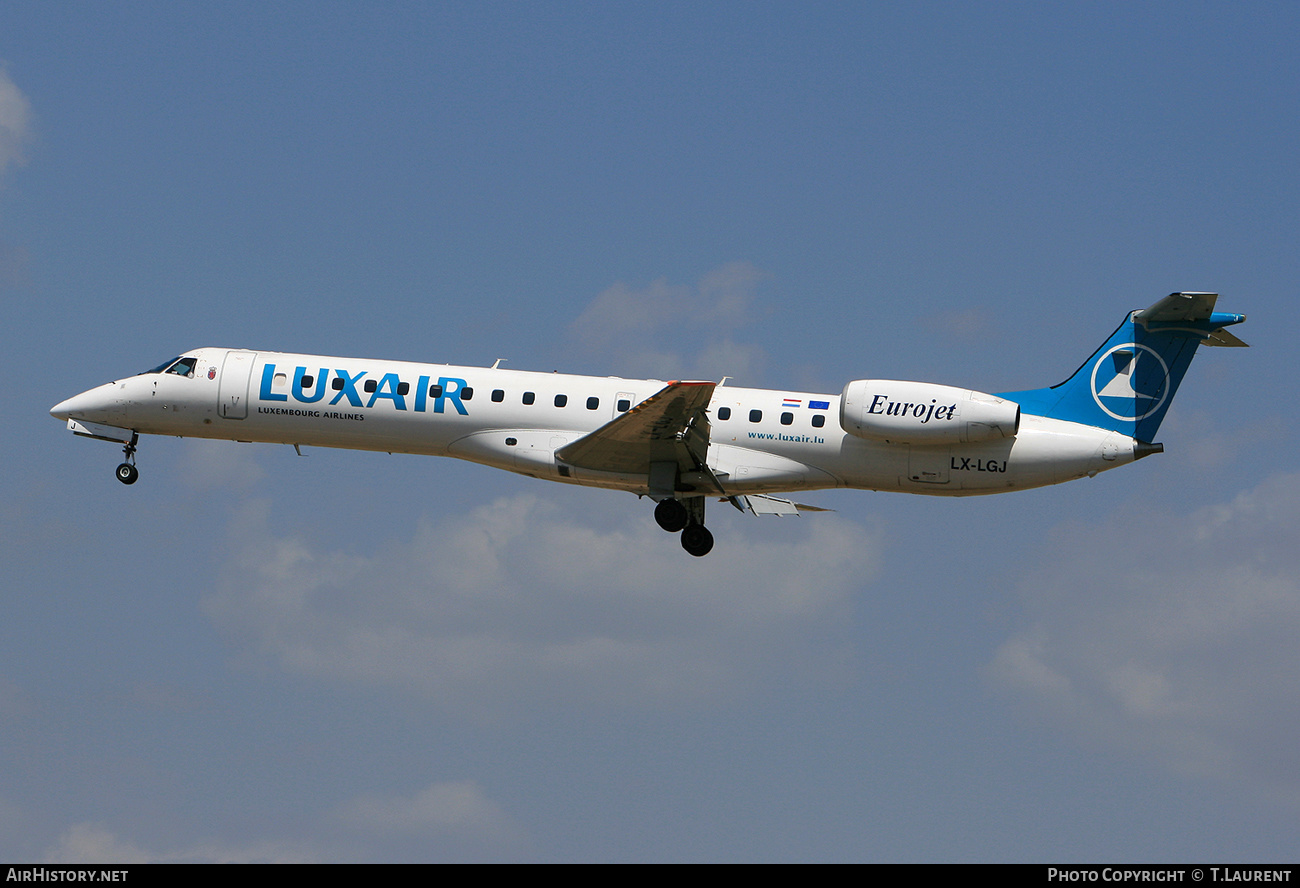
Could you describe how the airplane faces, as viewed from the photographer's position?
facing to the left of the viewer
